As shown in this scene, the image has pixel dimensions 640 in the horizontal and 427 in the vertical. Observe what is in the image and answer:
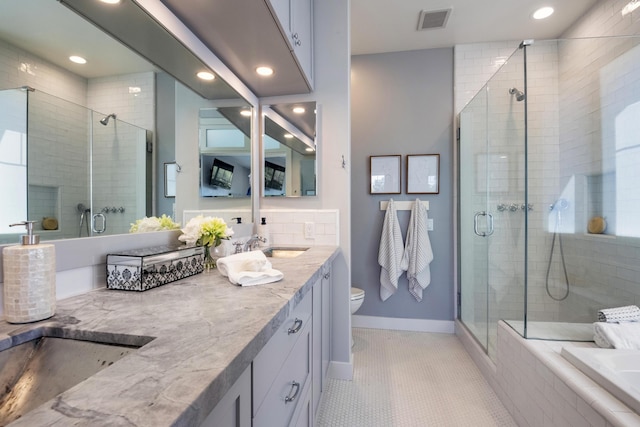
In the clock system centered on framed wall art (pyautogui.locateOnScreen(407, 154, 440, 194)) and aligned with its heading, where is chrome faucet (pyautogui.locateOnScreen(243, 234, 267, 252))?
The chrome faucet is roughly at 1 o'clock from the framed wall art.

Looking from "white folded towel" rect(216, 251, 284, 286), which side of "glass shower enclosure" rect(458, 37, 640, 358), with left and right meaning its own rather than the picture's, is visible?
front

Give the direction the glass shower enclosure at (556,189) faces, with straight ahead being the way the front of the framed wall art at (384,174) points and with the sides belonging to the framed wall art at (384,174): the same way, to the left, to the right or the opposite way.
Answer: to the right

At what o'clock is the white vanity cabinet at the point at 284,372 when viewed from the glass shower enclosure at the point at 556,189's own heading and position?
The white vanity cabinet is roughly at 11 o'clock from the glass shower enclosure.

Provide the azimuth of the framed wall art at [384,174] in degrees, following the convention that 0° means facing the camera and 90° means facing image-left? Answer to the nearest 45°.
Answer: approximately 0°
